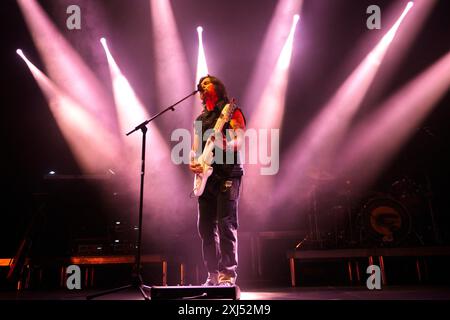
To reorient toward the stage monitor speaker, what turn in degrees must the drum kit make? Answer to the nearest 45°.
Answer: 0° — it already faces it

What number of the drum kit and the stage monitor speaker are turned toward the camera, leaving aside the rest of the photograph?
1

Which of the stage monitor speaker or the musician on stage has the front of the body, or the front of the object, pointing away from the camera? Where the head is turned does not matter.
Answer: the stage monitor speaker

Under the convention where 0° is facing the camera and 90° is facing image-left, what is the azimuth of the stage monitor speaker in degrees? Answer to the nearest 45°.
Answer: approximately 180°

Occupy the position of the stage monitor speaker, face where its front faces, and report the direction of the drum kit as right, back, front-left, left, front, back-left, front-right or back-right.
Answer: front-right

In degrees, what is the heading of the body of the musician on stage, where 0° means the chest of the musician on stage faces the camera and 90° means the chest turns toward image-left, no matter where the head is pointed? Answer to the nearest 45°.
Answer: approximately 45°

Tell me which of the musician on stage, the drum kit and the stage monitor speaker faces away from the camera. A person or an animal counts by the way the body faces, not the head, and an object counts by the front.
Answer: the stage monitor speaker

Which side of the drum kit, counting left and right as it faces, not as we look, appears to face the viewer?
front

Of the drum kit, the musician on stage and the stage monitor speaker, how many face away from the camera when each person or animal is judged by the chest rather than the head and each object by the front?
1

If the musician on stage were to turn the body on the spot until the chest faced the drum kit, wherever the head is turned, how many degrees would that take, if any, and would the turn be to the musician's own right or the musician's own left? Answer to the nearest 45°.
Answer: approximately 180°

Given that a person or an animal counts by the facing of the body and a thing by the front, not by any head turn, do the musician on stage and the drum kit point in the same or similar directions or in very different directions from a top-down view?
same or similar directions

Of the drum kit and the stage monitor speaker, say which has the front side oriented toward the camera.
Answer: the drum kit

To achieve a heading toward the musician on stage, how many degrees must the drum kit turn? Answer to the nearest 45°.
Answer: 0° — it already faces them
